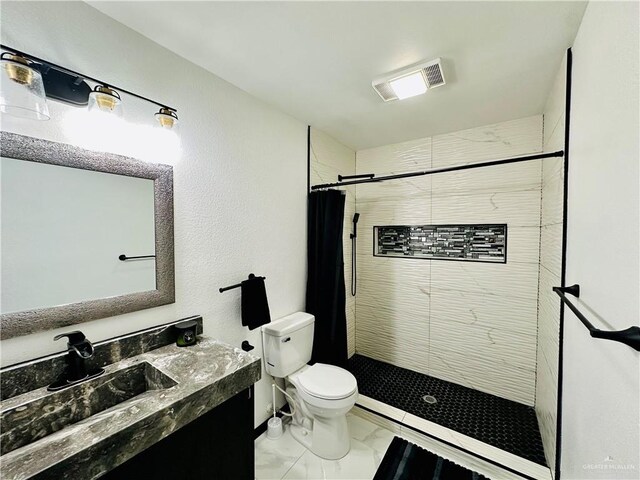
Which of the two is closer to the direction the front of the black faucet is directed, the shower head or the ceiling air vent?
the ceiling air vent

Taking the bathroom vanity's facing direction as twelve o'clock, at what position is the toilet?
The toilet is roughly at 10 o'clock from the bathroom vanity.

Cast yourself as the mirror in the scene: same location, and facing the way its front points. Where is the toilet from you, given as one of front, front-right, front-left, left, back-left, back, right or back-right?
front-left

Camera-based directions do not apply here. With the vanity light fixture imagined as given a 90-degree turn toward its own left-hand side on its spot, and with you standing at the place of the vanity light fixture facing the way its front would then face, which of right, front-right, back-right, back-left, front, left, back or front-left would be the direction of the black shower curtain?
front-right

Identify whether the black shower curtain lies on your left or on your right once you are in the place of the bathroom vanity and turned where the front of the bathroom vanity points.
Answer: on your left

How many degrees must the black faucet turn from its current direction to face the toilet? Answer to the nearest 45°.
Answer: approximately 45° to its left
